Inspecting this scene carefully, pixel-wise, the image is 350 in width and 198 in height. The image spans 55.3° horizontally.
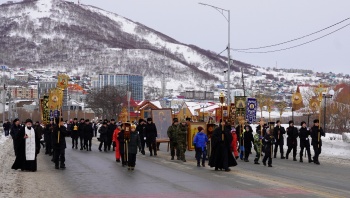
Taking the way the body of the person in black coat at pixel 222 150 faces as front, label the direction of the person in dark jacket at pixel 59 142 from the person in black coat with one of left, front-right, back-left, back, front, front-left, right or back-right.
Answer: right

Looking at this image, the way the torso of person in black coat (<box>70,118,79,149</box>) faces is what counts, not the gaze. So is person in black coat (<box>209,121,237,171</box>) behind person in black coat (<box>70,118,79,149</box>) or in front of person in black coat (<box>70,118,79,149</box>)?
in front

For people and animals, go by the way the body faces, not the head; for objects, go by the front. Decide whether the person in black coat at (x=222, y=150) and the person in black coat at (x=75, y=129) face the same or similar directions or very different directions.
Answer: same or similar directions

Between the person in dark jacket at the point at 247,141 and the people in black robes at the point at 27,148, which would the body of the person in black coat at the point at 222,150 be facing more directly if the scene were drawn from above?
the people in black robes

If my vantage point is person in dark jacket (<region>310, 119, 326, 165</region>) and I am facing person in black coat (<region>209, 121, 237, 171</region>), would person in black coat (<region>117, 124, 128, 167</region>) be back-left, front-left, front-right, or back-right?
front-right

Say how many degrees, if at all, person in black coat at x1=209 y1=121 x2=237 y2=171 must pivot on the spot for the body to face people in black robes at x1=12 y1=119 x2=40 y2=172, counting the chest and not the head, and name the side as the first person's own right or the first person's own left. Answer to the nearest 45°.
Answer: approximately 90° to the first person's own right

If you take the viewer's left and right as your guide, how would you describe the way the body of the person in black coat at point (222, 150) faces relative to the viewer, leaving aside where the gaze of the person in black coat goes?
facing the viewer

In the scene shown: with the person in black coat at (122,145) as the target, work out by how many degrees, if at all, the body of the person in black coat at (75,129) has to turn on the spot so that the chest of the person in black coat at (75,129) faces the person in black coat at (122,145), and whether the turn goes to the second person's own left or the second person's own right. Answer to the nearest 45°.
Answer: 0° — they already face them

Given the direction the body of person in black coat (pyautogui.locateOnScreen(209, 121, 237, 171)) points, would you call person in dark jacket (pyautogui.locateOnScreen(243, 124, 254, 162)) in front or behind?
behind

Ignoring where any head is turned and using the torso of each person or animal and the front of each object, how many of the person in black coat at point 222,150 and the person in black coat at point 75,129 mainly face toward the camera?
2

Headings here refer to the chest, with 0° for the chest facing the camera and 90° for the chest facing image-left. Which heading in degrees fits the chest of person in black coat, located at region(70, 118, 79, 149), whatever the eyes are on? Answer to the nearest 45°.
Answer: approximately 0°

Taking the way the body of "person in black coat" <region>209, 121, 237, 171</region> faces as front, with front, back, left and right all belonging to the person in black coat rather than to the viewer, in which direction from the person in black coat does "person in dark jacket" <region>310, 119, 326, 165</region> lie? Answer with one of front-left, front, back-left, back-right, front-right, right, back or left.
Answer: back-left

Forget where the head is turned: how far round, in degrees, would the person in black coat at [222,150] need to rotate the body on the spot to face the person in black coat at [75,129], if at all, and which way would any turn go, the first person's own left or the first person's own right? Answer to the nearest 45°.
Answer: approximately 135° to the first person's own right
